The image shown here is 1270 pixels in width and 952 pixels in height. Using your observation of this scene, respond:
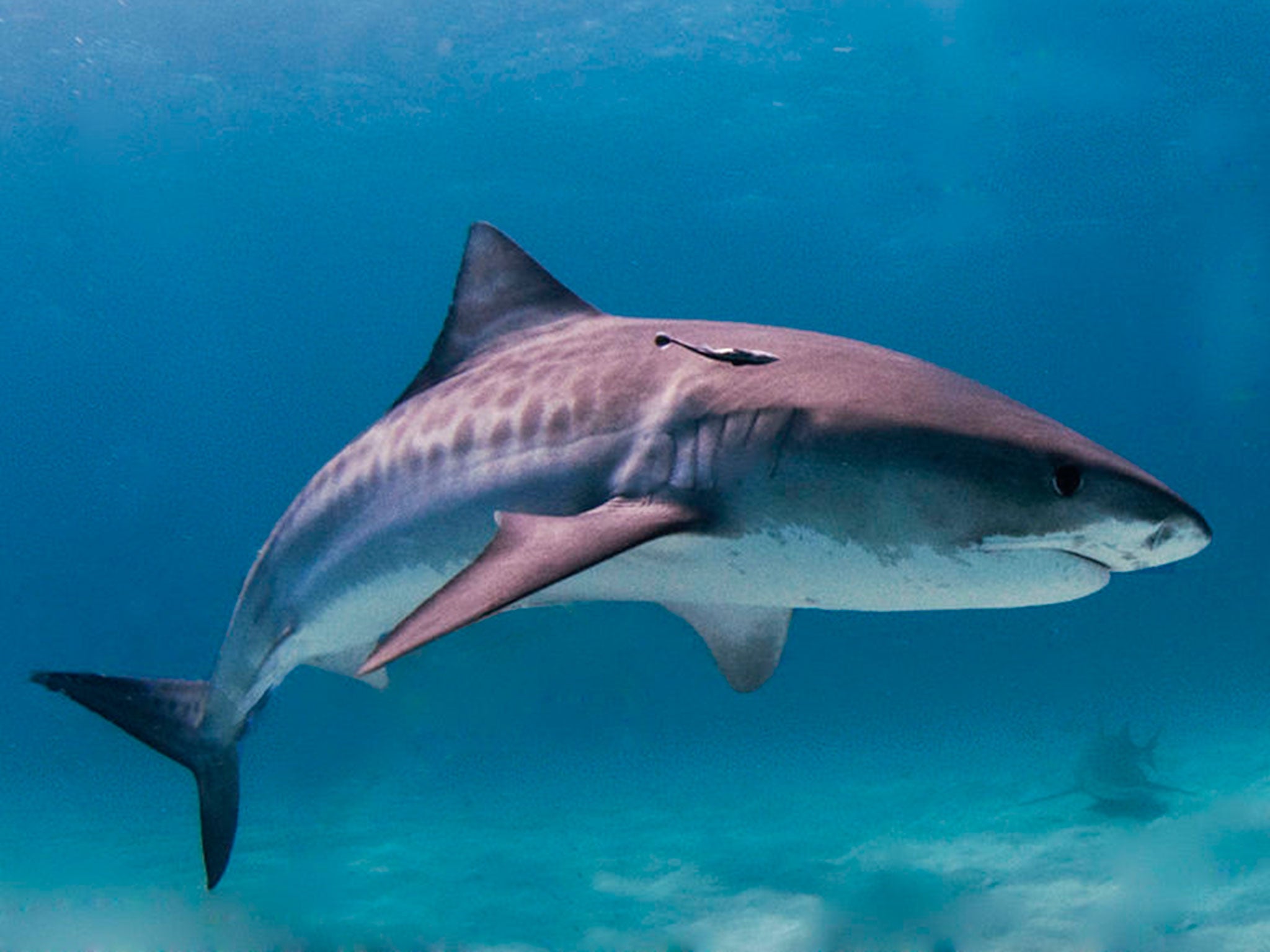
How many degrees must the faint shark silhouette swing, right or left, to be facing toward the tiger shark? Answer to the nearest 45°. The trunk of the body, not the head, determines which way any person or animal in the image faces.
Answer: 0° — it already faces it

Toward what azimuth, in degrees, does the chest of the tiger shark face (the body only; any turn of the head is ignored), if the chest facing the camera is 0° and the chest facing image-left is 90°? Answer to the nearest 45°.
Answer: approximately 270°

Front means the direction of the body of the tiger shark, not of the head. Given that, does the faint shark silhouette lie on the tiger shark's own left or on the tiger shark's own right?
on the tiger shark's own left
